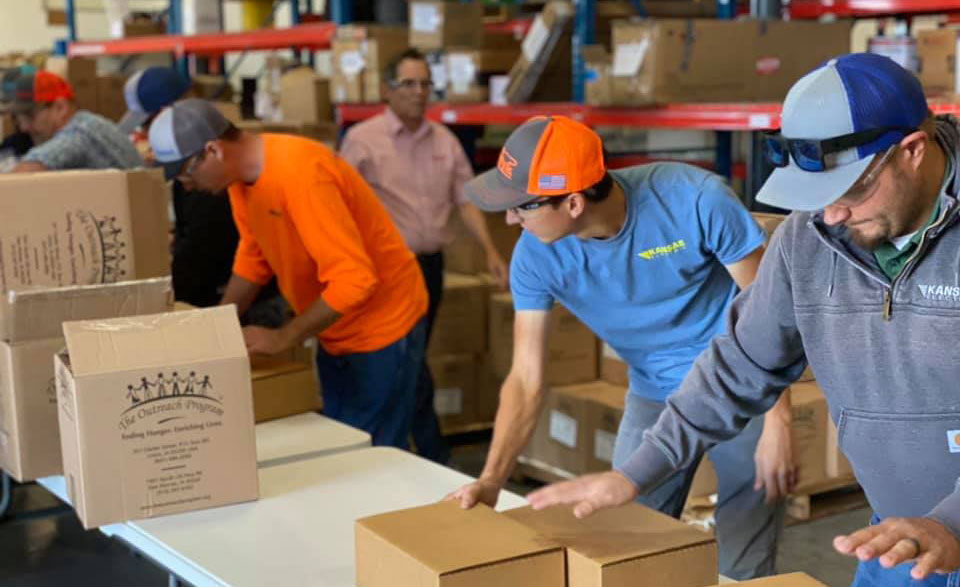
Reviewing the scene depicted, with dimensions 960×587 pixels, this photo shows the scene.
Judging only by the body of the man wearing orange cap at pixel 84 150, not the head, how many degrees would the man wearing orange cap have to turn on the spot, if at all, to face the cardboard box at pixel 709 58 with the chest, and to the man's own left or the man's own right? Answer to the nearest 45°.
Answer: approximately 180°

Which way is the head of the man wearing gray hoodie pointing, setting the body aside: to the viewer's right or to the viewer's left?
to the viewer's left

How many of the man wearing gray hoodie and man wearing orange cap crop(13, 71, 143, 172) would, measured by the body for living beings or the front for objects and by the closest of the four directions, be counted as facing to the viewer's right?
0

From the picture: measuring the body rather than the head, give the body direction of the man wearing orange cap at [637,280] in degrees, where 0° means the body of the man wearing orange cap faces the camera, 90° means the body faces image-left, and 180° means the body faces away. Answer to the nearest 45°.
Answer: approximately 45°

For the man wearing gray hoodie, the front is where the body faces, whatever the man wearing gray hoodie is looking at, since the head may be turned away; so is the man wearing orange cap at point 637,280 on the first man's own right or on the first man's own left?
on the first man's own right

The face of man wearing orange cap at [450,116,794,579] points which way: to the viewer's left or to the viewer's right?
to the viewer's left

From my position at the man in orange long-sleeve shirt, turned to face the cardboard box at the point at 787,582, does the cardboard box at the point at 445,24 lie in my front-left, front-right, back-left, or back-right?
back-left

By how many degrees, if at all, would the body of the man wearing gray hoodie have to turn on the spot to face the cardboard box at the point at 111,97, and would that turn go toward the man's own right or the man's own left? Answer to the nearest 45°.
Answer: approximately 90° to the man's own right

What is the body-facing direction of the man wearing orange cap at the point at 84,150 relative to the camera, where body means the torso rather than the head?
to the viewer's left

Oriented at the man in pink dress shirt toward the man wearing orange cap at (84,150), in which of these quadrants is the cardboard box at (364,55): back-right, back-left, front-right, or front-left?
back-right

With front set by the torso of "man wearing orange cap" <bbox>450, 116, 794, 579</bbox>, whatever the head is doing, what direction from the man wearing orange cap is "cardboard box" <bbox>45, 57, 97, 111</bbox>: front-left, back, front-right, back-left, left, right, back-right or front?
right

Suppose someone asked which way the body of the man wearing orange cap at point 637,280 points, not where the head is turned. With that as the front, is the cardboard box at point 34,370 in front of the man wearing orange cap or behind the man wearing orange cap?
in front

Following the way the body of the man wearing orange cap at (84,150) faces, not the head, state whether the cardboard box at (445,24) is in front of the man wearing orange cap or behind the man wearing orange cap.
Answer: behind
